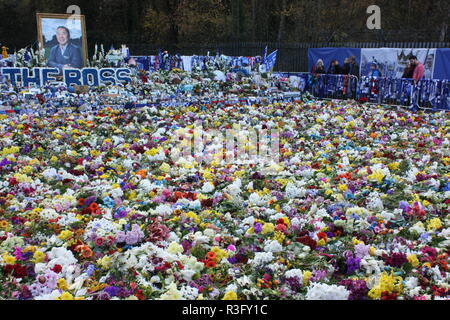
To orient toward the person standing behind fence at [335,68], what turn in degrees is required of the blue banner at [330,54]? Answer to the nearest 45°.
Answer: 0° — it already faces them

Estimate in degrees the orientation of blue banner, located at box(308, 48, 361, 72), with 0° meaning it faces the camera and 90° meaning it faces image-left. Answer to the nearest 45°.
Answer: approximately 0°

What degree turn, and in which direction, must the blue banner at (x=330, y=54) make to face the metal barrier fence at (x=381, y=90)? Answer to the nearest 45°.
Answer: approximately 45° to its left

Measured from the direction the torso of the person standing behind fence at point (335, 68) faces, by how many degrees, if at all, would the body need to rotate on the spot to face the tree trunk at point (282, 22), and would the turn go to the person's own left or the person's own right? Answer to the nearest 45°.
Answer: approximately 180°

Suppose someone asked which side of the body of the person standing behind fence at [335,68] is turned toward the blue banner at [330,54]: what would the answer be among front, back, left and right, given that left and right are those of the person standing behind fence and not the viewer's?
back
